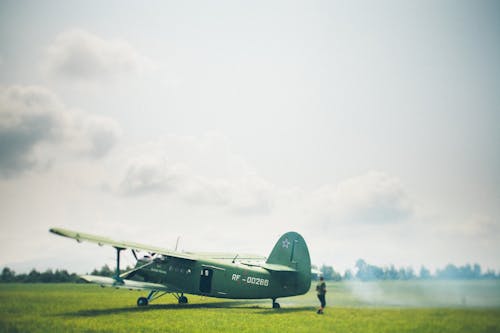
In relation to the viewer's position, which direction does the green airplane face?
facing away from the viewer and to the left of the viewer

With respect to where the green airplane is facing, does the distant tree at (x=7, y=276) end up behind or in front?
in front
